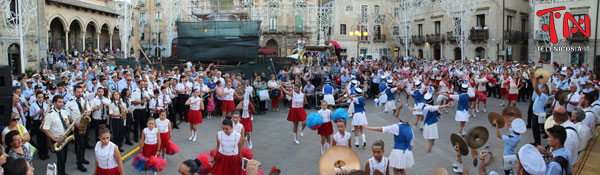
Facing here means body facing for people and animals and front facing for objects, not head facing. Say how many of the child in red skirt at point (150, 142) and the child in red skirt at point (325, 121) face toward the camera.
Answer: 2

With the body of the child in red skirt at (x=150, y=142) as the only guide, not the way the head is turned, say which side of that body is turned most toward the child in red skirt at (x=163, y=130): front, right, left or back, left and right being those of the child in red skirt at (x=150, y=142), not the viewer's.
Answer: back

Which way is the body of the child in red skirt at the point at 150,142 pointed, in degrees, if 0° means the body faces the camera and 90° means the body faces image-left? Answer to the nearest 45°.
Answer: approximately 0°

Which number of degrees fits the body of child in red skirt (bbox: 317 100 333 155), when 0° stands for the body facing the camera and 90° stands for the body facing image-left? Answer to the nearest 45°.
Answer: approximately 0°

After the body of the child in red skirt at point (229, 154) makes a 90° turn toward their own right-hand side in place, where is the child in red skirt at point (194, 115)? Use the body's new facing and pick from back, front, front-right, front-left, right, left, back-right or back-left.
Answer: right

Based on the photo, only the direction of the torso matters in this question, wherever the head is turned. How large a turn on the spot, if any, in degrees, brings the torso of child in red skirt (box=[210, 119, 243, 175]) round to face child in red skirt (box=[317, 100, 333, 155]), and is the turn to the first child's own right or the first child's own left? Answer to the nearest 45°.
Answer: approximately 135° to the first child's own left

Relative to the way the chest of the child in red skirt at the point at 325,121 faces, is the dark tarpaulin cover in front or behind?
behind

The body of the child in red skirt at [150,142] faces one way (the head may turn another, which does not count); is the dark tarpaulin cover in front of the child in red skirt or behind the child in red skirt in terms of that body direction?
behind

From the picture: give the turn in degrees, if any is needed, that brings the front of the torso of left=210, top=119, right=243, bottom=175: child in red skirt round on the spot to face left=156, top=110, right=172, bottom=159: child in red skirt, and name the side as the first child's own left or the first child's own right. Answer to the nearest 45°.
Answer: approximately 135° to the first child's own right

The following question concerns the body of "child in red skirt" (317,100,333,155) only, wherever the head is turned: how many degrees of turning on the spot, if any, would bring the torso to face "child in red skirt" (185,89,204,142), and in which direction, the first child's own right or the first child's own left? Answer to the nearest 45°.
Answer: approximately 135° to the first child's own right
